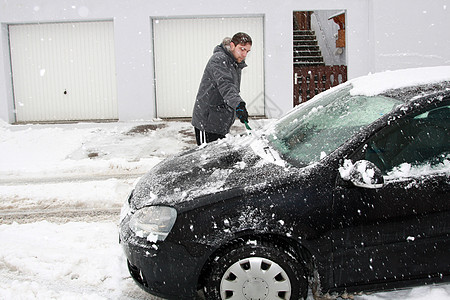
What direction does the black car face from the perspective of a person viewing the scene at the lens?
facing to the left of the viewer

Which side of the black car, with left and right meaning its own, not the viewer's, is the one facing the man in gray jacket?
right

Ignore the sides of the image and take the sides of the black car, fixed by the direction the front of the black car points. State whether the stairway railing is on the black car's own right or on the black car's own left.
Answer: on the black car's own right

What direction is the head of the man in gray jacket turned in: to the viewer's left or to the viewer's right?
to the viewer's right
